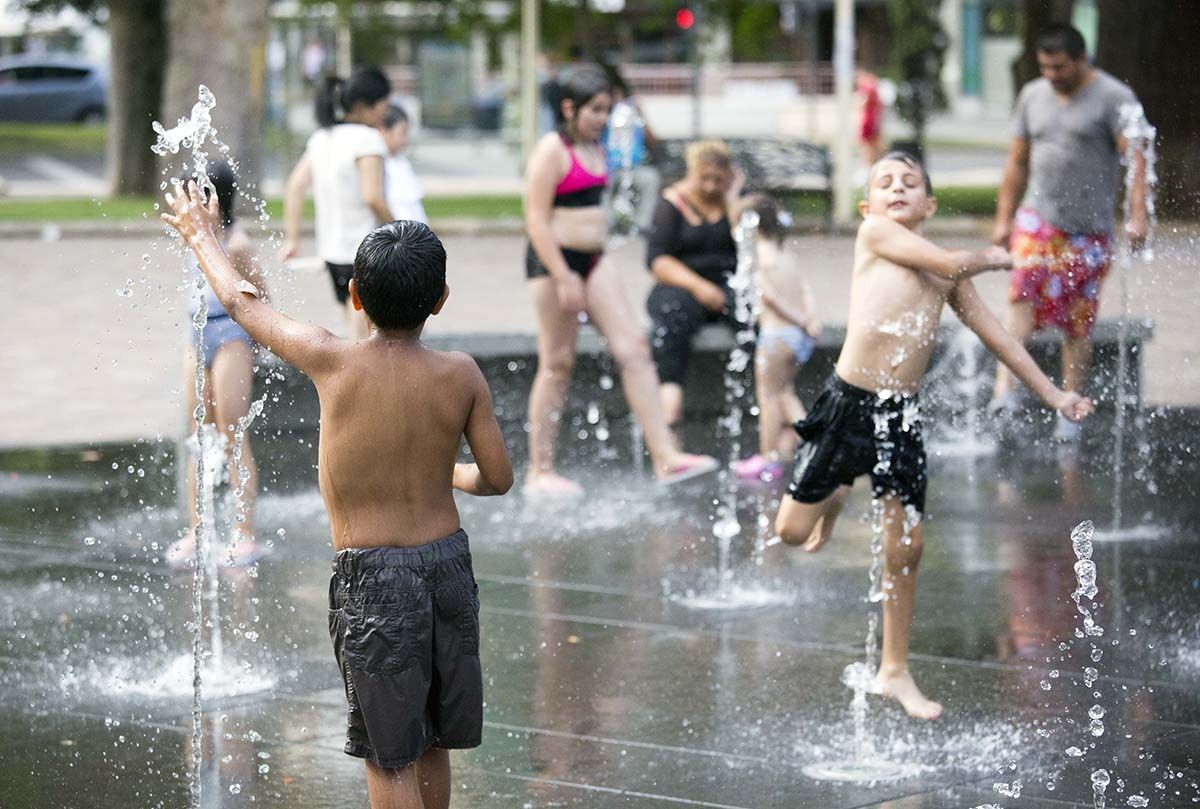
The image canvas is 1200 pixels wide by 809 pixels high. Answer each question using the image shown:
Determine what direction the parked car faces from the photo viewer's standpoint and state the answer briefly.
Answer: facing to the left of the viewer

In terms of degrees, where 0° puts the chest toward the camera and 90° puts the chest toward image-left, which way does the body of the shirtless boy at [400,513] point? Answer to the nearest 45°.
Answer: approximately 180°

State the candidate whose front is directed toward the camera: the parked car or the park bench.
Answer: the park bench

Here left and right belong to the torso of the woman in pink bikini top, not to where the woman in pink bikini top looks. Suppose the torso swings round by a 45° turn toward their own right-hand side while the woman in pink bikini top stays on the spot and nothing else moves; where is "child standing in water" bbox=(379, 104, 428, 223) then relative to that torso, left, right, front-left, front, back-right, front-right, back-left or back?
back-right

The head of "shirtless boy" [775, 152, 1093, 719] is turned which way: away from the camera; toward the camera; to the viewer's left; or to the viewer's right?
toward the camera

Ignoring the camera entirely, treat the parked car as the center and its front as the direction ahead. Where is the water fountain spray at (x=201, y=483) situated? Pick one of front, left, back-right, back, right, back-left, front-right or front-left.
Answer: left

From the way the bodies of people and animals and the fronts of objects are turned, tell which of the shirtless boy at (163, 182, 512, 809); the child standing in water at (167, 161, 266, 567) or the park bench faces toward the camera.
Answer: the park bench

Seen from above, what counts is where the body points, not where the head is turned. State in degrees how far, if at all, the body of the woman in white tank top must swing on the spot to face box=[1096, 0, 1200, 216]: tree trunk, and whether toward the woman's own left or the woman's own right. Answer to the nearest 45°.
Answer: approximately 45° to the woman's own right

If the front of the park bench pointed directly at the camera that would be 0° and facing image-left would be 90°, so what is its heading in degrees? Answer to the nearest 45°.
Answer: approximately 0°

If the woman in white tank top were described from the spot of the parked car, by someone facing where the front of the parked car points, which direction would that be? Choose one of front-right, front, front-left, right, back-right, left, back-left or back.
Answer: left

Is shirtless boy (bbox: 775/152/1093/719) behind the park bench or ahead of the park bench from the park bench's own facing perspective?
ahead

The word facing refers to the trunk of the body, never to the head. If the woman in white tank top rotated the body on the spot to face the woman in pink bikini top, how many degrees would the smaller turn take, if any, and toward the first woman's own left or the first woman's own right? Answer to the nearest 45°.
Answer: approximately 45° to the first woman's own right

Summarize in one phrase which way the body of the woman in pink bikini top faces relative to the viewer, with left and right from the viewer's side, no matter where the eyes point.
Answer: facing the viewer and to the right of the viewer

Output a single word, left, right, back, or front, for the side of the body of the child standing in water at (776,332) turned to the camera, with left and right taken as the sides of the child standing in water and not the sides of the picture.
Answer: left
